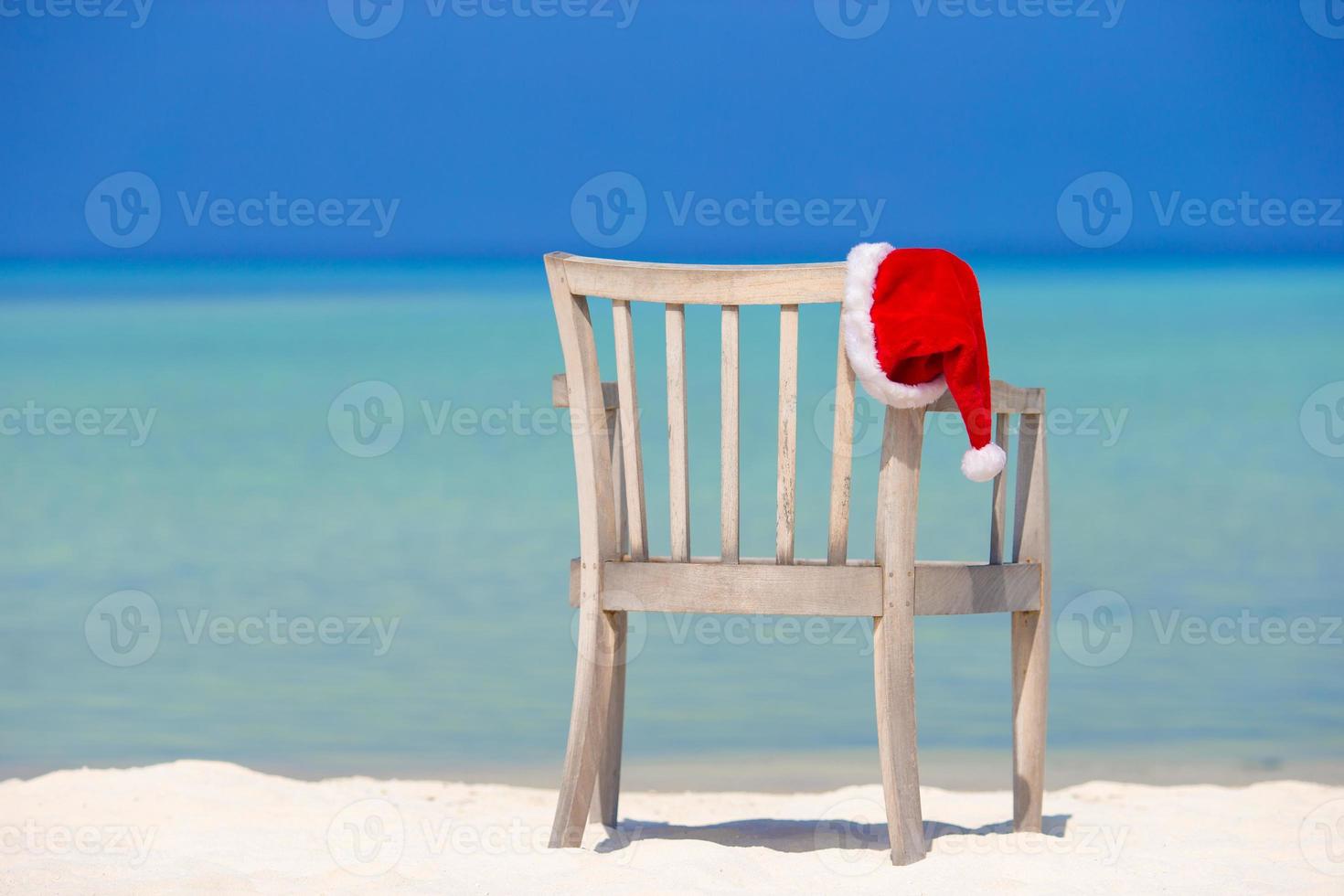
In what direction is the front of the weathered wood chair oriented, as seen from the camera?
facing away from the viewer and to the right of the viewer
